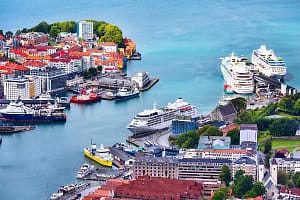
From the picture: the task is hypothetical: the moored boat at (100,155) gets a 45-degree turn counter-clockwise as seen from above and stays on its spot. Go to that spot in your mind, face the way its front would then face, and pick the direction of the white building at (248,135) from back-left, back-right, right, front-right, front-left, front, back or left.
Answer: back

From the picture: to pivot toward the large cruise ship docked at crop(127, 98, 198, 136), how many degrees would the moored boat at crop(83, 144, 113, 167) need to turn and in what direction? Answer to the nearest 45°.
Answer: approximately 90° to its right

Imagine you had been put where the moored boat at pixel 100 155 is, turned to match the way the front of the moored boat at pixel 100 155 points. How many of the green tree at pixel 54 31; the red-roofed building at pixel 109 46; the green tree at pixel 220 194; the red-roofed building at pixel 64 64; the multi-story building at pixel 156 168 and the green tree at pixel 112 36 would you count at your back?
2

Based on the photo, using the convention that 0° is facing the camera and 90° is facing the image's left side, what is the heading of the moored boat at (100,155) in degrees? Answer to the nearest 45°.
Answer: approximately 135°

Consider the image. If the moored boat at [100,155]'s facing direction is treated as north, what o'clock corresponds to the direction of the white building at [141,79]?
The white building is roughly at 2 o'clock from the moored boat.

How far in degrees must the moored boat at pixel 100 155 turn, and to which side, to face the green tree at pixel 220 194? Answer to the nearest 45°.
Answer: approximately 180°
